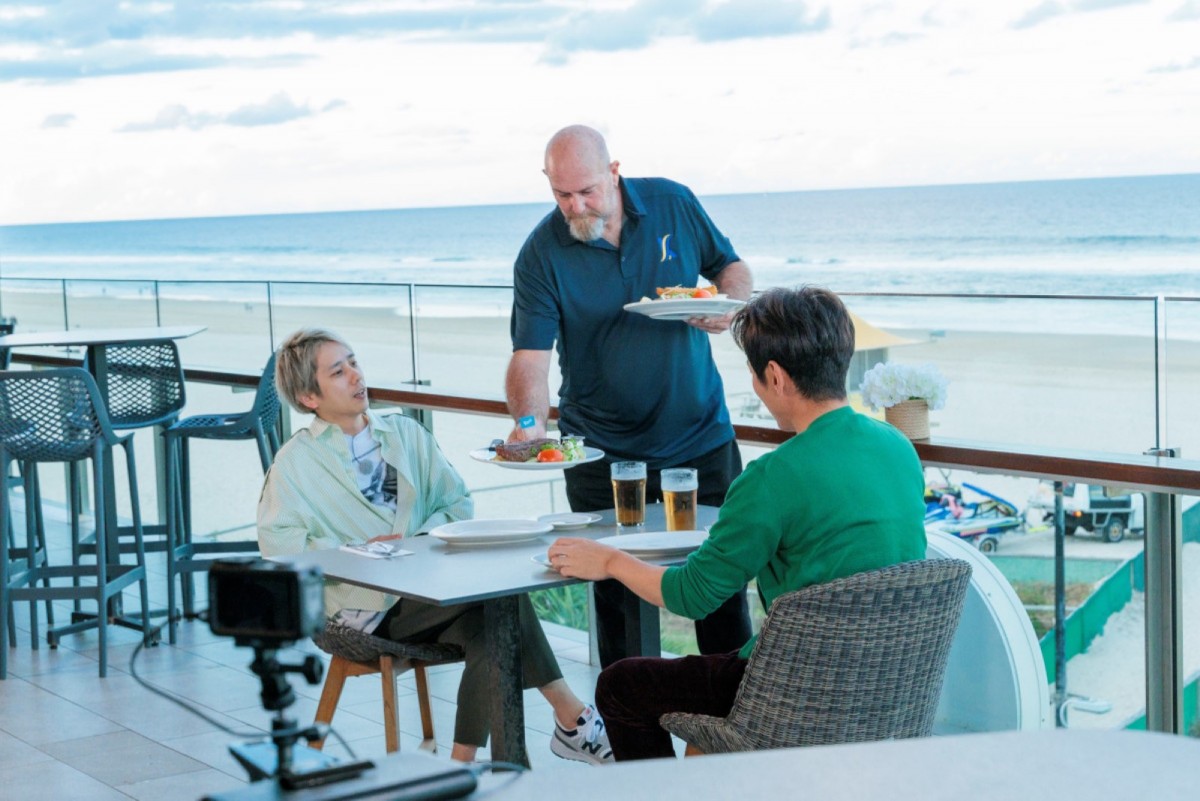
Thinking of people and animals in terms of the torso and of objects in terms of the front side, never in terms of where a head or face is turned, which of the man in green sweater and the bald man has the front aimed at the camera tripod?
the bald man

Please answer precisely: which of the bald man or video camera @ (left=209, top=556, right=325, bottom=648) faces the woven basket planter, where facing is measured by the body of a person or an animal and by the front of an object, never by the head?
the video camera

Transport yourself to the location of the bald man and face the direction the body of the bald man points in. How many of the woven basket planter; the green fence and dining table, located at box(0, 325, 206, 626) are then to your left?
2

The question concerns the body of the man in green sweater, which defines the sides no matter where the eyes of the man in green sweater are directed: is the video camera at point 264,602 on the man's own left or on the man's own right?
on the man's own left

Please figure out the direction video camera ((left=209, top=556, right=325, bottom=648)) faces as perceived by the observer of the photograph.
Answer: facing away from the viewer and to the right of the viewer

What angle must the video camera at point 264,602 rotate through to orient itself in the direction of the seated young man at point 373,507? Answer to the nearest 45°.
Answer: approximately 45° to its left

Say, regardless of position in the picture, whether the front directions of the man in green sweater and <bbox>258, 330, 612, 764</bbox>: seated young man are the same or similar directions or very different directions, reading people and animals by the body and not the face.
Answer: very different directions

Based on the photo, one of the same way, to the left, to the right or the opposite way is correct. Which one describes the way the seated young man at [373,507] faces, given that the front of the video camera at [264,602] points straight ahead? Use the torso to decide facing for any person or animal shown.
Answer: to the right

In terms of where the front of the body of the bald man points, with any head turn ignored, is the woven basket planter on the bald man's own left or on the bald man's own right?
on the bald man's own left

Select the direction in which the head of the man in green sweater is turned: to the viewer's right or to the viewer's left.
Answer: to the viewer's left

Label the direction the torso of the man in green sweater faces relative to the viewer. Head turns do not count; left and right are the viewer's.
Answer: facing away from the viewer and to the left of the viewer

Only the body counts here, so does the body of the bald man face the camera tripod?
yes

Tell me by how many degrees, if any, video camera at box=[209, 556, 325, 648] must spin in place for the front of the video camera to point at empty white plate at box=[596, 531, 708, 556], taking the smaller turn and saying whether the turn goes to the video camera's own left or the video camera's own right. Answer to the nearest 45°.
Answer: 0° — it already faces it

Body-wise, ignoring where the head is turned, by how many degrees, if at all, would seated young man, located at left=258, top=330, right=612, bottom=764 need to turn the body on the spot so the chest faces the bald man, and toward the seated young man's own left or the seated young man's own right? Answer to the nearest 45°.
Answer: approximately 45° to the seated young man's own left
